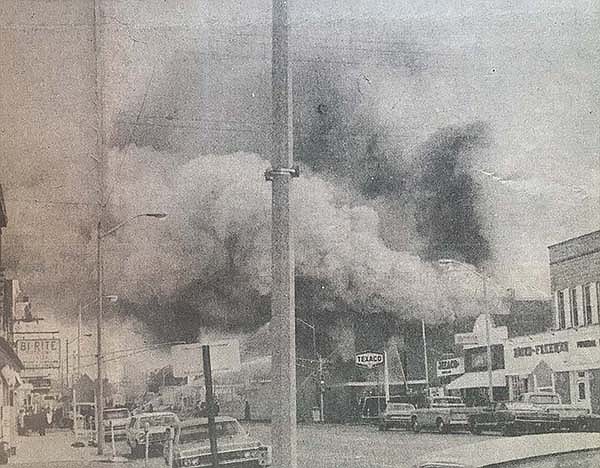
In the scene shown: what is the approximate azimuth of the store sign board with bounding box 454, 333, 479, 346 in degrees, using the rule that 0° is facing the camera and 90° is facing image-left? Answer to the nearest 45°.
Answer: approximately 0°

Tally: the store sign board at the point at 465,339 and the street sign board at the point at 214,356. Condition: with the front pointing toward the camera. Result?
2

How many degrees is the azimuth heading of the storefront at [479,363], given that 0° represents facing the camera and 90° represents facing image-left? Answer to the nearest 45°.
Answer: approximately 45°

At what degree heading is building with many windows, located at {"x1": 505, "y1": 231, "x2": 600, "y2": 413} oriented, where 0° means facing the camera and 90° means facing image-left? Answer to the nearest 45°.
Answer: approximately 45°

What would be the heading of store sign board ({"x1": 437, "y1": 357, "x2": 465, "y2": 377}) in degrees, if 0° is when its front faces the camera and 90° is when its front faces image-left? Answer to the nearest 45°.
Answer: approximately 0°
